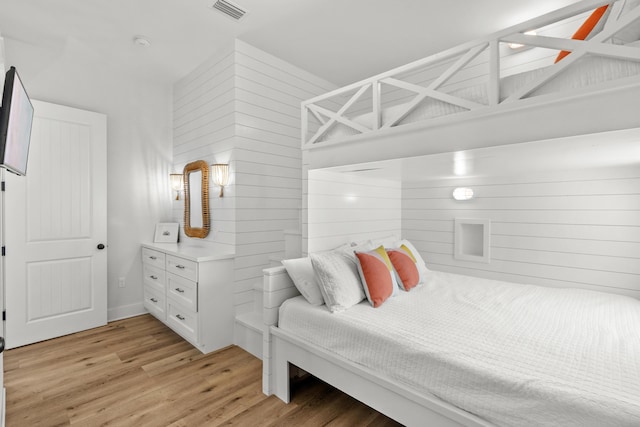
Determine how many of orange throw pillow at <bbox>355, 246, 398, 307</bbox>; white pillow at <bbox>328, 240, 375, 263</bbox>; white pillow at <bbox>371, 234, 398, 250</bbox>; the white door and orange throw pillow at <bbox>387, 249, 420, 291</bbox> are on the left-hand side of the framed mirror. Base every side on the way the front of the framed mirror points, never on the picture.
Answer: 4

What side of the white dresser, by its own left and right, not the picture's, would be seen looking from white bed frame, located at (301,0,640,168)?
left

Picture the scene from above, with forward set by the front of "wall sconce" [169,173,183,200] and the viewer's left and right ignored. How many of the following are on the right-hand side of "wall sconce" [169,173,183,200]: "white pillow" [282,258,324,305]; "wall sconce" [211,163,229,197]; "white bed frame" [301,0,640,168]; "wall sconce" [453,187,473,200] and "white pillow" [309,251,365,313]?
0

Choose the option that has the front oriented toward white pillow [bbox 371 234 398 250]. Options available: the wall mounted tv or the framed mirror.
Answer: the wall mounted tv

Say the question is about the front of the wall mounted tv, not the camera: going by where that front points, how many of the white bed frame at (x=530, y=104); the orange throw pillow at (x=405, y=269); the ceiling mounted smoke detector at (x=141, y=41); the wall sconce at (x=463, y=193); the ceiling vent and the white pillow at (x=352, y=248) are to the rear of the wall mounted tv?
0

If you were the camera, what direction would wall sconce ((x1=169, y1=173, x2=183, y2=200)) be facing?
facing the viewer and to the left of the viewer

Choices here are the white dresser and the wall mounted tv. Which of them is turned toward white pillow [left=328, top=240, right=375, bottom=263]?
the wall mounted tv

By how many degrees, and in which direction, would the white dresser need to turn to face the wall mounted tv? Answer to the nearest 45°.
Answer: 0° — it already faces it

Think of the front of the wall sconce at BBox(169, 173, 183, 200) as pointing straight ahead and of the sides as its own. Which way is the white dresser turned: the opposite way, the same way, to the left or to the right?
the same way

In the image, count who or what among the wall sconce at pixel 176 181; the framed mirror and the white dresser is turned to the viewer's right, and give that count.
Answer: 0

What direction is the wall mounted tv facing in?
to the viewer's right

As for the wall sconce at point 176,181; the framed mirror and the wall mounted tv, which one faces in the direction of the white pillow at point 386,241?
the wall mounted tv

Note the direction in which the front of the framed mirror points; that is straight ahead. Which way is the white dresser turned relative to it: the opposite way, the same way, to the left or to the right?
the same way

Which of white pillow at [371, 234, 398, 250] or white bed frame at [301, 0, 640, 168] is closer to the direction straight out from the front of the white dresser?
the white bed frame
